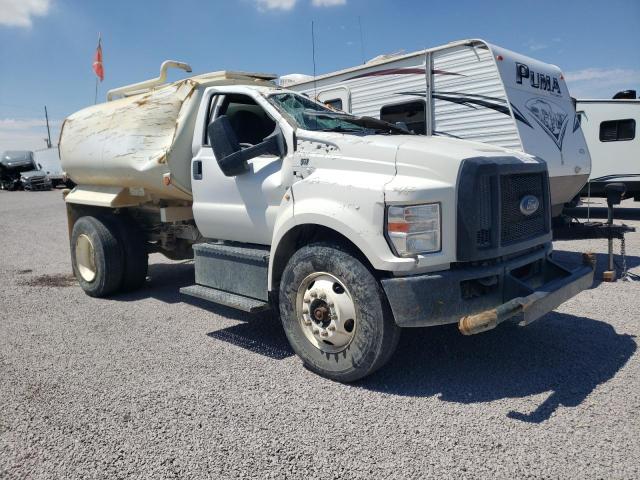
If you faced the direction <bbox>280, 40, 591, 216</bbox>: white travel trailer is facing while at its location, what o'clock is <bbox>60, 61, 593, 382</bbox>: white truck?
The white truck is roughly at 2 o'clock from the white travel trailer.

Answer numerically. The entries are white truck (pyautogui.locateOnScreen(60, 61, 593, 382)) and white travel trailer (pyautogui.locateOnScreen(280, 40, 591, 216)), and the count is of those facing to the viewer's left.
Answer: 0

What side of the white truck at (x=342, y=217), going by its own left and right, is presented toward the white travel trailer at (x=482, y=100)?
left

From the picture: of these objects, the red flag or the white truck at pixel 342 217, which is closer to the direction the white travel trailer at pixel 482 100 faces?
the white truck

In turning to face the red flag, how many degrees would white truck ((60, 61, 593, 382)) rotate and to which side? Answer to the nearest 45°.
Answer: approximately 180°

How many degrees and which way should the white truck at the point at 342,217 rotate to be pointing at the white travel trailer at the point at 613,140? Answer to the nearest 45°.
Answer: approximately 90° to its left

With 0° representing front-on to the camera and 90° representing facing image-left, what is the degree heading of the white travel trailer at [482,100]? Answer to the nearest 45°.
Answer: approximately 315°

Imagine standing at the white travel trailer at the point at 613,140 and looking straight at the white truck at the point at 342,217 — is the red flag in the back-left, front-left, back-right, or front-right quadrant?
front-right

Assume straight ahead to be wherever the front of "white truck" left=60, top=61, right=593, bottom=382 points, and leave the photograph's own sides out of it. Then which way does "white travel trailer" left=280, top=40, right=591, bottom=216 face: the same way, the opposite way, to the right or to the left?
the same way

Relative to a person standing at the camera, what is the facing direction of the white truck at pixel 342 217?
facing the viewer and to the right of the viewer

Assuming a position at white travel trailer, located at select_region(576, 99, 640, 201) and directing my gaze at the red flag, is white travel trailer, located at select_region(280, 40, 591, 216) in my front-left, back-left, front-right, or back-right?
front-left
